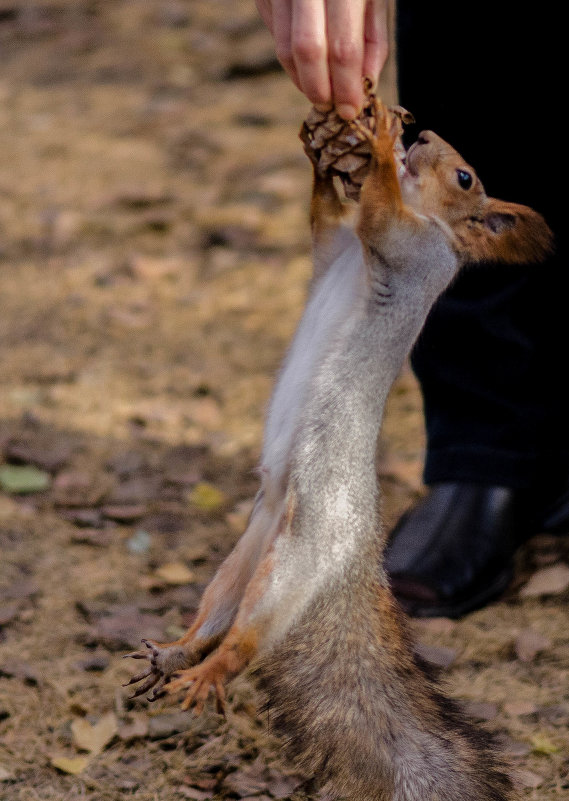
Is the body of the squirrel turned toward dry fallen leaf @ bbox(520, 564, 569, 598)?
no

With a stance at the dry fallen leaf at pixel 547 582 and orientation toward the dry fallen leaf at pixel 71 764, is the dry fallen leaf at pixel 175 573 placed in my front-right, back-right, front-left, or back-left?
front-right

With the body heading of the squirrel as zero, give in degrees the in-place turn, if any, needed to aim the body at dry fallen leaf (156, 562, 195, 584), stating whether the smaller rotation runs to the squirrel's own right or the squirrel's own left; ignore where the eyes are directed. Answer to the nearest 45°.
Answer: approximately 45° to the squirrel's own right

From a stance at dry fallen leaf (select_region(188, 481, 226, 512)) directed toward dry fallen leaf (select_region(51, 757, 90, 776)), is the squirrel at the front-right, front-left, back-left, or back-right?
front-left

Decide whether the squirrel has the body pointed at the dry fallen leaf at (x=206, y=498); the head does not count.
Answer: no

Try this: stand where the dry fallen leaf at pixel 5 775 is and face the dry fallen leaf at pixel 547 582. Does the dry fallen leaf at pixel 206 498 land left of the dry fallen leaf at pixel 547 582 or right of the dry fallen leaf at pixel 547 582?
left

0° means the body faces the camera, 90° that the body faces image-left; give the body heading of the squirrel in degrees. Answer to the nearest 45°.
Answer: approximately 90°
